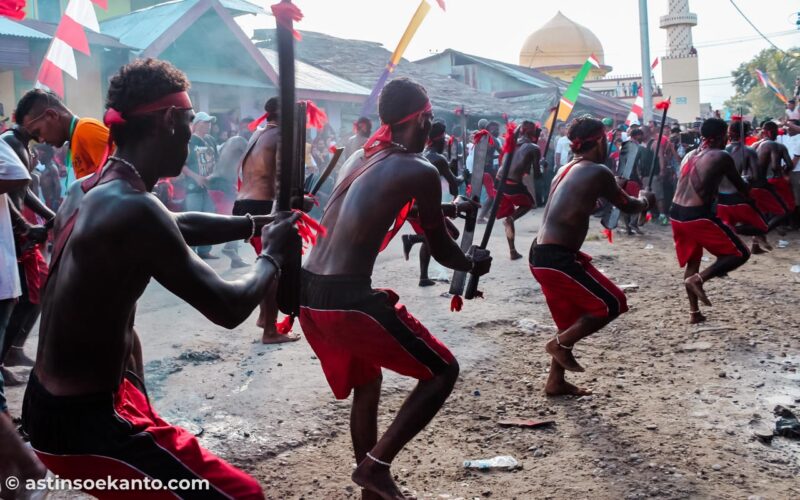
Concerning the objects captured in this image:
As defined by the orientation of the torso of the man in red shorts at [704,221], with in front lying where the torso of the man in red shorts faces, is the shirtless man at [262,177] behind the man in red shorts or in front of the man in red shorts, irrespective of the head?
behind

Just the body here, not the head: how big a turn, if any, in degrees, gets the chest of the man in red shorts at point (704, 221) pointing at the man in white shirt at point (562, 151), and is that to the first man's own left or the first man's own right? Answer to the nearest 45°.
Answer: approximately 45° to the first man's own left

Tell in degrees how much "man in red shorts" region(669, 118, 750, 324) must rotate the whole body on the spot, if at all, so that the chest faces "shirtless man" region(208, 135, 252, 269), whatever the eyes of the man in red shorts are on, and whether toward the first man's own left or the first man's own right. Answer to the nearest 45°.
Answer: approximately 135° to the first man's own left

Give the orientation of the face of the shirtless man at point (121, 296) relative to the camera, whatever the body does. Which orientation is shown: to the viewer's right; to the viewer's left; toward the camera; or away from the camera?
to the viewer's right

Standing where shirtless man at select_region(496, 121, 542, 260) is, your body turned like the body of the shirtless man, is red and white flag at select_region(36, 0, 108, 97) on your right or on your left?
on your right

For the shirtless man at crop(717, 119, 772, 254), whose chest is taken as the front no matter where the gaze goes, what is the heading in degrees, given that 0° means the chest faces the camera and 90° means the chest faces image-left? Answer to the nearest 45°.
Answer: approximately 225°

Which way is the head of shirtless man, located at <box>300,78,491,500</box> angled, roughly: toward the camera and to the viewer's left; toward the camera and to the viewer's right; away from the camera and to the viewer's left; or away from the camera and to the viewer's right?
away from the camera and to the viewer's right

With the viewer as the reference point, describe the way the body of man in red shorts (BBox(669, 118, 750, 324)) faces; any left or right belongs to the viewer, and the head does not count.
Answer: facing away from the viewer and to the right of the viewer
